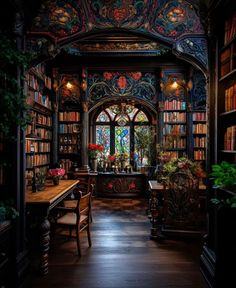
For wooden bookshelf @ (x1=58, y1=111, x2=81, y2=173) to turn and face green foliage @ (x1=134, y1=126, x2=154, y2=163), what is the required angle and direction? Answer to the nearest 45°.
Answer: approximately 90° to its left

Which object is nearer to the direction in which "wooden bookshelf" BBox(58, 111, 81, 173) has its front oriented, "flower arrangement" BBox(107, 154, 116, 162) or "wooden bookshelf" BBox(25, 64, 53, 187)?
the wooden bookshelf

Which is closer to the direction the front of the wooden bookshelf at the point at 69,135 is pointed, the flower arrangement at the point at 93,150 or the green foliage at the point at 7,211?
the green foliage

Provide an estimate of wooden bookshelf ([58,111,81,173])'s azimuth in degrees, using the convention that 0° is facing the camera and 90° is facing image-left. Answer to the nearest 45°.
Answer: approximately 0°
